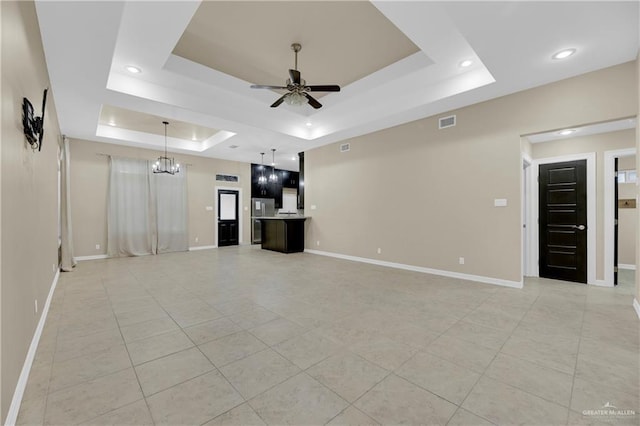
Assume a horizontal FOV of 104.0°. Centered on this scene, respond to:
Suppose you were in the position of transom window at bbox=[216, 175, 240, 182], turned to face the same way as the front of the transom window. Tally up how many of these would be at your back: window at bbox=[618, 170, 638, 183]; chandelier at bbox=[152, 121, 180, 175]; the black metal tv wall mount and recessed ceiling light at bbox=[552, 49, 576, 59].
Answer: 0

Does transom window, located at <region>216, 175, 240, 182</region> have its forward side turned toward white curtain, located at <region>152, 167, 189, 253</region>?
no

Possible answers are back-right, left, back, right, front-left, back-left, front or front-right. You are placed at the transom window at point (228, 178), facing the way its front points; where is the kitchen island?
front-left

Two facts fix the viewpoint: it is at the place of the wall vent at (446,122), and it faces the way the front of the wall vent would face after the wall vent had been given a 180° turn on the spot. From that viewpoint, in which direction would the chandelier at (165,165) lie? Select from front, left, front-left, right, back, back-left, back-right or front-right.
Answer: back-left

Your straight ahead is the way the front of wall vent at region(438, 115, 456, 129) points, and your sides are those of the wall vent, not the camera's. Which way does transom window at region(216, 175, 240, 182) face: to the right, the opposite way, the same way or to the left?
to the left

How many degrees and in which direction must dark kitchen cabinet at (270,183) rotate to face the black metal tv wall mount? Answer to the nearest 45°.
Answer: approximately 45° to its right

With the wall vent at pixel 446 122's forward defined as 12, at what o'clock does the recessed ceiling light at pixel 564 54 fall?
The recessed ceiling light is roughly at 9 o'clock from the wall vent.

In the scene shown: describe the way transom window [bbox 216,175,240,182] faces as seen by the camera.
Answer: facing the viewer

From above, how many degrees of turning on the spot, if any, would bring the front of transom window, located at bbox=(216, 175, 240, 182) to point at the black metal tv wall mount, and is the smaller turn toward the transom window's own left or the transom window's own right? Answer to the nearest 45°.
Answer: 0° — it already faces it

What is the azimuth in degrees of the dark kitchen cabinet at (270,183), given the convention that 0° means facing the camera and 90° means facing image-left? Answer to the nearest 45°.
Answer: approximately 315°

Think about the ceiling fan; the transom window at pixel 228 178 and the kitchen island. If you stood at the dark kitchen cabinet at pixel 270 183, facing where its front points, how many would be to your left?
0

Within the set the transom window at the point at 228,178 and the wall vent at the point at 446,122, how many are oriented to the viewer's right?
0

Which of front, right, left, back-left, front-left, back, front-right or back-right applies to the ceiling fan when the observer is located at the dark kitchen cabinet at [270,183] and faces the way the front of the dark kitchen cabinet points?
front-right

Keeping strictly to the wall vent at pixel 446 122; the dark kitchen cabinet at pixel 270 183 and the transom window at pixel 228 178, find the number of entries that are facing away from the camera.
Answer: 0

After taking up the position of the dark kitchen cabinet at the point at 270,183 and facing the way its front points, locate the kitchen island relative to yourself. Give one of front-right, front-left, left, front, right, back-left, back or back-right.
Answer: front-right

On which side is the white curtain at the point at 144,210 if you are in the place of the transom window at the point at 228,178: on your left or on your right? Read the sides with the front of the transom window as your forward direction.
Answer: on your right
